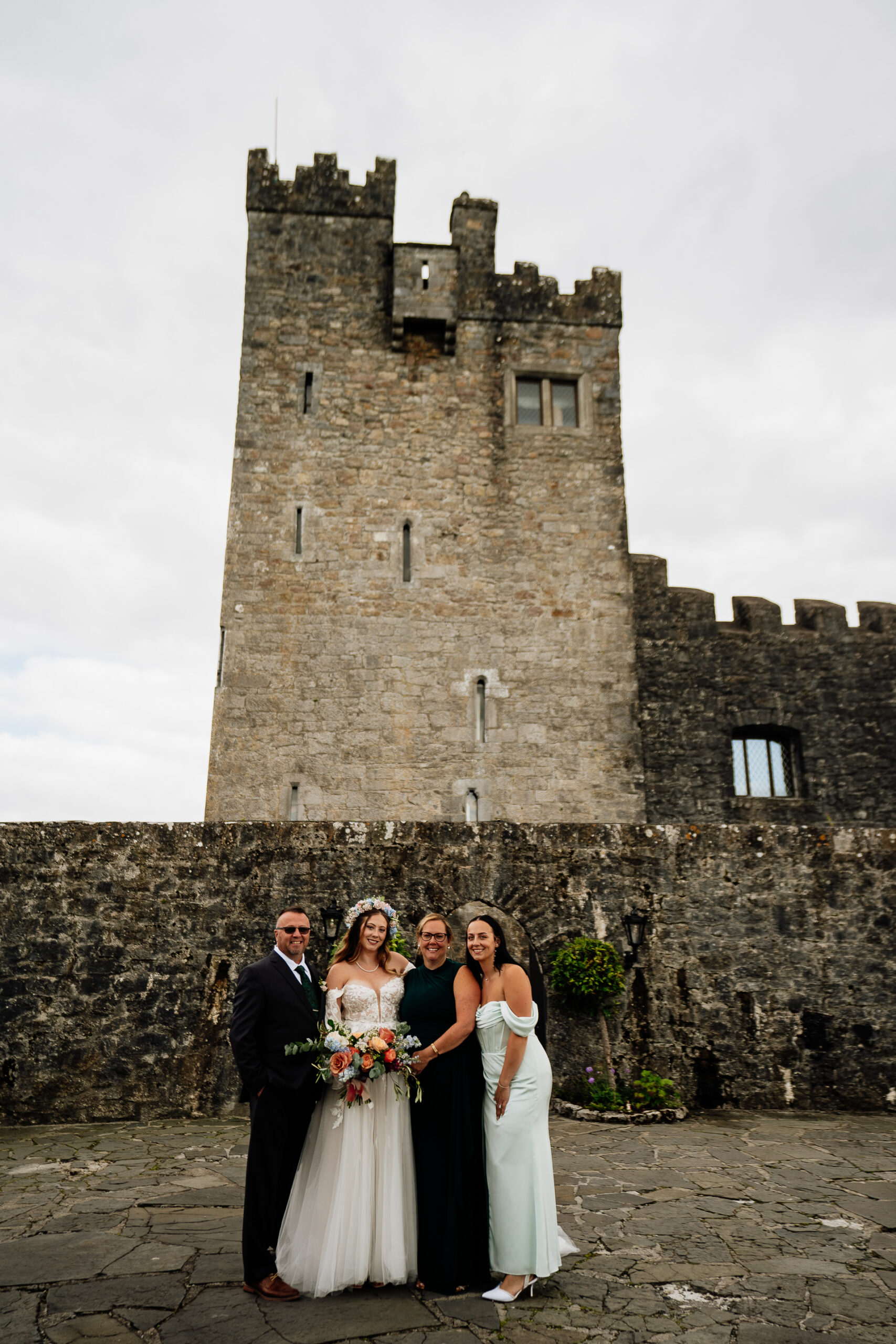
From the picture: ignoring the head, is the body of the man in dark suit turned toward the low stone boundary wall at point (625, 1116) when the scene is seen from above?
no

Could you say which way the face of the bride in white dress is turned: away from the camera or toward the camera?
toward the camera

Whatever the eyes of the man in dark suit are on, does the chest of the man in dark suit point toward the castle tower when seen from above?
no

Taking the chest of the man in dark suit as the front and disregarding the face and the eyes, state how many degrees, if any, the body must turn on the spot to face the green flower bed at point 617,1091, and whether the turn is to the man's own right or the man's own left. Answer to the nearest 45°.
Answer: approximately 90° to the man's own left

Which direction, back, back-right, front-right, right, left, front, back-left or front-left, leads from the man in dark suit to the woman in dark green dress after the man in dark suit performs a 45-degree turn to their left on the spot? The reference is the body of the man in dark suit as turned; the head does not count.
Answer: front

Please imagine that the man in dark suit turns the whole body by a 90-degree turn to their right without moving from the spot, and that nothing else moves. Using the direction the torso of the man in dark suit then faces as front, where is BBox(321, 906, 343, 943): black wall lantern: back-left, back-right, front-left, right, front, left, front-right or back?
back-right

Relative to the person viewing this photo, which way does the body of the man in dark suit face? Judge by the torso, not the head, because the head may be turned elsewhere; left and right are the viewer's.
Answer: facing the viewer and to the right of the viewer

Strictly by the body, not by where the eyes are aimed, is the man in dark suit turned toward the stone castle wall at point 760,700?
no

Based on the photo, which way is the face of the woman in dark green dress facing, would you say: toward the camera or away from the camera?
toward the camera

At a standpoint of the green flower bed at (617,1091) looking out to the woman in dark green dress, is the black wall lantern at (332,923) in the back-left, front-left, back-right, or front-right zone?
front-right

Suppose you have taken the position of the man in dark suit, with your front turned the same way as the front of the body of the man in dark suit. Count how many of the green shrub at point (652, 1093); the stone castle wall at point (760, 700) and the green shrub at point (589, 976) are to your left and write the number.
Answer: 3

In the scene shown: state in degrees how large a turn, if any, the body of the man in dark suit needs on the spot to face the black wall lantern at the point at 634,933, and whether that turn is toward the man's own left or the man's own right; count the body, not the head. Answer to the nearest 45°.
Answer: approximately 90° to the man's own left

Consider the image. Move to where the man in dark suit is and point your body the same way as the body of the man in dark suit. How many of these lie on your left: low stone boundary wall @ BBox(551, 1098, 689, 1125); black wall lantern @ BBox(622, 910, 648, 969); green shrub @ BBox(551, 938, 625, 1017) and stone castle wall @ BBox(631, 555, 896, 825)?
4
